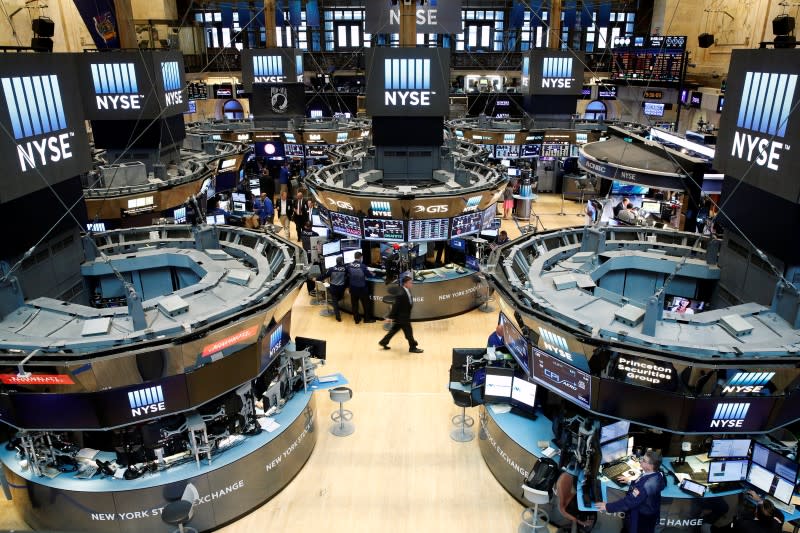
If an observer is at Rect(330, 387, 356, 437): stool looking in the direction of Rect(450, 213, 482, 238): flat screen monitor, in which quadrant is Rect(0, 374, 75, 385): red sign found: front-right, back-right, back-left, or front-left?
back-left

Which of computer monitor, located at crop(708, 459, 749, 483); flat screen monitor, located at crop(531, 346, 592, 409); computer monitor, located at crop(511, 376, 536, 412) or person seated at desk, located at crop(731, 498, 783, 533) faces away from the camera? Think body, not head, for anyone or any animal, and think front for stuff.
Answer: the person seated at desk

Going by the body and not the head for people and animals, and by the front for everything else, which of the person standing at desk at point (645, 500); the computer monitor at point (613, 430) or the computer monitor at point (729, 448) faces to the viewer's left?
the person standing at desk

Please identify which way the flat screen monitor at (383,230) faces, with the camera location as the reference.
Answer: facing the viewer

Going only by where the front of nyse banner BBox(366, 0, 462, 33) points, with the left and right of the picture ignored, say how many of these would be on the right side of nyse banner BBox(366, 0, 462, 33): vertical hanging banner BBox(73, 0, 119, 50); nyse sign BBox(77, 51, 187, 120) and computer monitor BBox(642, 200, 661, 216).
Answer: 2

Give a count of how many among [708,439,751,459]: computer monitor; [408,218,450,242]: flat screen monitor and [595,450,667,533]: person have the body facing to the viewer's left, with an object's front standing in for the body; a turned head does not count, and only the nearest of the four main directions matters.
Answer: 1

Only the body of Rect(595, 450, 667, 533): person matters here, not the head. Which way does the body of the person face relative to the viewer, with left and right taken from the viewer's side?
facing to the left of the viewer

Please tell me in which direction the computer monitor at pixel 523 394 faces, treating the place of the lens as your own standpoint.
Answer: facing the viewer and to the left of the viewer

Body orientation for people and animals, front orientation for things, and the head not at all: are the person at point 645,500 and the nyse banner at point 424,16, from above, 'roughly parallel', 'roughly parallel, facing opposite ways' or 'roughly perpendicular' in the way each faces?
roughly perpendicular

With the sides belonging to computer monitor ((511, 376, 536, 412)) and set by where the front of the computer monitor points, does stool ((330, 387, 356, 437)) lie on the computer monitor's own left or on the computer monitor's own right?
on the computer monitor's own right

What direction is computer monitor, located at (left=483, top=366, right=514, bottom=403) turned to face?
toward the camera

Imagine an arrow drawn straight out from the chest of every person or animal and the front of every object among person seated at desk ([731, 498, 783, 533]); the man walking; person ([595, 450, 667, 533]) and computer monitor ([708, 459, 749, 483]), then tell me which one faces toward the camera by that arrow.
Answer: the computer monitor
